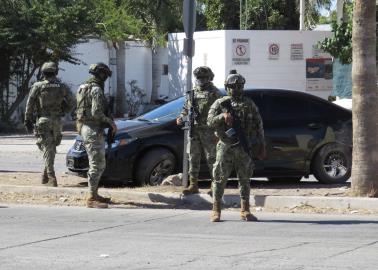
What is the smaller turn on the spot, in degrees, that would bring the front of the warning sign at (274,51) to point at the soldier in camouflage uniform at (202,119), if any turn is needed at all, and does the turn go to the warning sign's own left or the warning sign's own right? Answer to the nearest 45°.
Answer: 0° — it already faces them

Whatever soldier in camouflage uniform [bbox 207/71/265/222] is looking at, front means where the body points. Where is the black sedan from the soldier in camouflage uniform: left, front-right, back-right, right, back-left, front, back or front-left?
back

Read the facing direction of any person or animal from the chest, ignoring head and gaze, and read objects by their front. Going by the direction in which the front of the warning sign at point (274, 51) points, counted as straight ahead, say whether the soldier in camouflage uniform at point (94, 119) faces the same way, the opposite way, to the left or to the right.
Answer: to the left

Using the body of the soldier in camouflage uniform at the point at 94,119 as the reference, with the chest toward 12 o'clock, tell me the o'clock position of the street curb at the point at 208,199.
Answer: The street curb is roughly at 12 o'clock from the soldier in camouflage uniform.

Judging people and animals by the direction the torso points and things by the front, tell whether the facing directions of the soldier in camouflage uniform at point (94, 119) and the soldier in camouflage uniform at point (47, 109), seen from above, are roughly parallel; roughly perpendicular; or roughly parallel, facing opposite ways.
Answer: roughly perpendicular

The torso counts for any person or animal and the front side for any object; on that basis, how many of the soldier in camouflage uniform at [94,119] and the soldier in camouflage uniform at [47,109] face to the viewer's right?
1

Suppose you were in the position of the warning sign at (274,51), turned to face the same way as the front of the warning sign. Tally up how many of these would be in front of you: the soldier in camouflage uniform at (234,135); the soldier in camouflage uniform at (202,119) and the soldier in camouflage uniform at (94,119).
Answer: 3

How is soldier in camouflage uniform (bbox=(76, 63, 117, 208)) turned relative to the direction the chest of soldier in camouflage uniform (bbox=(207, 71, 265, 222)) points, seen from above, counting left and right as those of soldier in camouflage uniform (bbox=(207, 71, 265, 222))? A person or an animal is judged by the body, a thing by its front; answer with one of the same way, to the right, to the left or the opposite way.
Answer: to the left

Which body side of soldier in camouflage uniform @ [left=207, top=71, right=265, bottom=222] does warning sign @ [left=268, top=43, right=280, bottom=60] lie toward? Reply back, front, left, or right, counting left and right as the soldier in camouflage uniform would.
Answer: back
